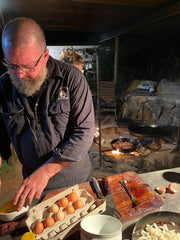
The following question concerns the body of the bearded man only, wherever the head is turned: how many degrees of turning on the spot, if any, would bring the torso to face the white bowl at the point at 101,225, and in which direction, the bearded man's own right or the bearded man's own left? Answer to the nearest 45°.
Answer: approximately 45° to the bearded man's own left

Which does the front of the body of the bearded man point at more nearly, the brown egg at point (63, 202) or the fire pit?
the brown egg

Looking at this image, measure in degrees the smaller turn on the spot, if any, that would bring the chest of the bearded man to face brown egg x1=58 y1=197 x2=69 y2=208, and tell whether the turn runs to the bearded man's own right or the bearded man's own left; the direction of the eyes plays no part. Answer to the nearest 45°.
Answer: approximately 45° to the bearded man's own left

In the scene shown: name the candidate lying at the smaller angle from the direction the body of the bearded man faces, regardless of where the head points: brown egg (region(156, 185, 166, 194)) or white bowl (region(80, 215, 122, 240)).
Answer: the white bowl

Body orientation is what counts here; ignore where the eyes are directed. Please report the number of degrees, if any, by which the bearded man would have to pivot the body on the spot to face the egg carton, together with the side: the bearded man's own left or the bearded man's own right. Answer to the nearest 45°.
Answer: approximately 45° to the bearded man's own left

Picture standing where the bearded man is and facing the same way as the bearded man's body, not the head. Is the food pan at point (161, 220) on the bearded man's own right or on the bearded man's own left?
on the bearded man's own left

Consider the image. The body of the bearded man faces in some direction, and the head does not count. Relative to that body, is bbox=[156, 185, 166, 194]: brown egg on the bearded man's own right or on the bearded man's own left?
on the bearded man's own left
